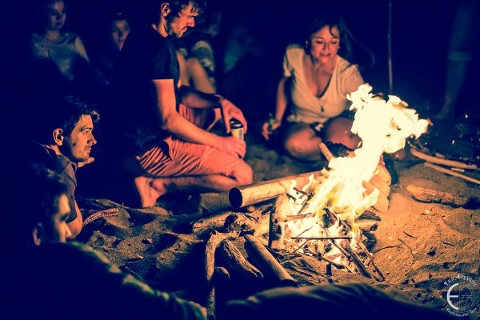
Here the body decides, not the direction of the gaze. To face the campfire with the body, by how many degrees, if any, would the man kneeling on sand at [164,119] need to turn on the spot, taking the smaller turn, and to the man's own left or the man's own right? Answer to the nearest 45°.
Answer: approximately 45° to the man's own right

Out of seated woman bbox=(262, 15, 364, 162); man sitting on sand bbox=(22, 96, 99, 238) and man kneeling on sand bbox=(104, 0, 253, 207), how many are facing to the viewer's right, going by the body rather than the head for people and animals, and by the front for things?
2

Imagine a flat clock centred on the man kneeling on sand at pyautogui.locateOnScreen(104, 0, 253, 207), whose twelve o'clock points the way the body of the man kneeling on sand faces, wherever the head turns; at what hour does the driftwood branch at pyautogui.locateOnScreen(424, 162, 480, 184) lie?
The driftwood branch is roughly at 12 o'clock from the man kneeling on sand.

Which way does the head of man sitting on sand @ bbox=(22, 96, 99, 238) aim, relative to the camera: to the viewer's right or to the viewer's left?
to the viewer's right

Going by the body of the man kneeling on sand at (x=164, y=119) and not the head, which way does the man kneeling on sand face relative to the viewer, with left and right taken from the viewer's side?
facing to the right of the viewer

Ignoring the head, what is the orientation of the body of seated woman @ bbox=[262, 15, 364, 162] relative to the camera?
toward the camera

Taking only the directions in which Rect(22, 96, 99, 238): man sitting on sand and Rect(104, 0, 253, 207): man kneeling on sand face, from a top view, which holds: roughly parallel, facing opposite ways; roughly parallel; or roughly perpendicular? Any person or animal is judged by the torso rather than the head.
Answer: roughly parallel

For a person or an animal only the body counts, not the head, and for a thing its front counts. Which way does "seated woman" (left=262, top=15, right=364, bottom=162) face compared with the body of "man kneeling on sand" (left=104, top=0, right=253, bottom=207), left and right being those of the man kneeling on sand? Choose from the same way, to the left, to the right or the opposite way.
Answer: to the right

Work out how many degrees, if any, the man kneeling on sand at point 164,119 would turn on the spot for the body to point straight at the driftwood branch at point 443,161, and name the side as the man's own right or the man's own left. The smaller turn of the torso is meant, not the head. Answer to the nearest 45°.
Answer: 0° — they already face it

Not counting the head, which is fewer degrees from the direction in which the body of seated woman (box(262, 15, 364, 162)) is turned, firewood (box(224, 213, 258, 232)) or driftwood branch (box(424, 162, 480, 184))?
the firewood

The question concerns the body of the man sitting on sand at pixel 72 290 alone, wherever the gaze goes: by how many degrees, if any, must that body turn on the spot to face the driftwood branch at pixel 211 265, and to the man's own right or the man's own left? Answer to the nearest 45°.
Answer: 0° — they already face it

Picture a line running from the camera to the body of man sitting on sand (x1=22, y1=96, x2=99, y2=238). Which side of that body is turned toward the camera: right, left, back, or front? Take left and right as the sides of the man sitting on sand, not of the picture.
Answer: right

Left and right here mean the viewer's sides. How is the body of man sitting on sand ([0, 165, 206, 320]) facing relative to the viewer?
facing away from the viewer and to the right of the viewer
